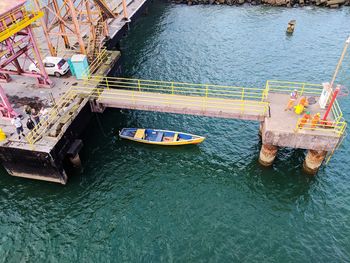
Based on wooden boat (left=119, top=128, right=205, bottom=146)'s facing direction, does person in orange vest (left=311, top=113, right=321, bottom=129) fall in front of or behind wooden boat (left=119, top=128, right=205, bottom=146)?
in front

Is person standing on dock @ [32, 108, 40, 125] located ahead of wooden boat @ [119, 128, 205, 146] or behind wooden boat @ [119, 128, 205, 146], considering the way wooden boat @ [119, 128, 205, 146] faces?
behind

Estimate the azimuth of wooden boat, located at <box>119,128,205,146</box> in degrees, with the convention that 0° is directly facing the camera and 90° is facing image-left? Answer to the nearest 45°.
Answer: approximately 270°

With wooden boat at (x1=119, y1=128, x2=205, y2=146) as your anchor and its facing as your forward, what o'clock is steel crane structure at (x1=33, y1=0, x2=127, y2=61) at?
The steel crane structure is roughly at 8 o'clock from the wooden boat.

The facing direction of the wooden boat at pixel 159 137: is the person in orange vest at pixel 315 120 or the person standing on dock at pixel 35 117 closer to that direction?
the person in orange vest

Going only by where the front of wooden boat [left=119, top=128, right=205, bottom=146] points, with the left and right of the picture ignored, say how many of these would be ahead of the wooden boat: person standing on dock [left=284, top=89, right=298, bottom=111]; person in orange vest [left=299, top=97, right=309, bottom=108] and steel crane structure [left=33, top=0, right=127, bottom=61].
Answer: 2

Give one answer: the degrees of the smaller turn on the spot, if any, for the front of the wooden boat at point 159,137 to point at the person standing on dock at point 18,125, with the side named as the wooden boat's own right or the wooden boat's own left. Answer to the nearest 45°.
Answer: approximately 180°

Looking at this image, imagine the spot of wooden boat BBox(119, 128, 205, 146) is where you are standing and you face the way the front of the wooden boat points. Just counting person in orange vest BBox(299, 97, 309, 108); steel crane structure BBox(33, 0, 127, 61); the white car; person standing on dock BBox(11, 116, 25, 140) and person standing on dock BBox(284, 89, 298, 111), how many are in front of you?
2

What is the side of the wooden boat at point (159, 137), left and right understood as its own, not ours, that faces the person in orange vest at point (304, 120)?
front

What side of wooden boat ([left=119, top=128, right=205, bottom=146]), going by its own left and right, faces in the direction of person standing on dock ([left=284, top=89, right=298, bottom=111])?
front

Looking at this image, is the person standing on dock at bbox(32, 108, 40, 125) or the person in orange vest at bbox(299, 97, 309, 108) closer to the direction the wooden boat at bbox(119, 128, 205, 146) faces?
the person in orange vest

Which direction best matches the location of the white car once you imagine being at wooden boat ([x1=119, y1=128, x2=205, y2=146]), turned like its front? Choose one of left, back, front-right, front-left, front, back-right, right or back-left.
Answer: back-left

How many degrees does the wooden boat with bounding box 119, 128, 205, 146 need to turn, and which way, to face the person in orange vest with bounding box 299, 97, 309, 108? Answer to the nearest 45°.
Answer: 0° — it already faces them

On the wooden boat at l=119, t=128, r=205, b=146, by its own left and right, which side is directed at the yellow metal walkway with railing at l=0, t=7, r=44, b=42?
back

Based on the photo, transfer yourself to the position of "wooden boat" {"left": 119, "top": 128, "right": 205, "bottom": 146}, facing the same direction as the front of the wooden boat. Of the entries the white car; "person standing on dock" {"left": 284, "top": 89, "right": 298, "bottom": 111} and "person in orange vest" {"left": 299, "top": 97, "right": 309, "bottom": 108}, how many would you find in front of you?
2

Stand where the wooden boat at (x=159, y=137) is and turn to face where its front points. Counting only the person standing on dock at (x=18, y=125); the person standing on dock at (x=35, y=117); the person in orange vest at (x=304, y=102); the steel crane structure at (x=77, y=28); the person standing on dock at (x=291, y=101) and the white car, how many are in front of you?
2
